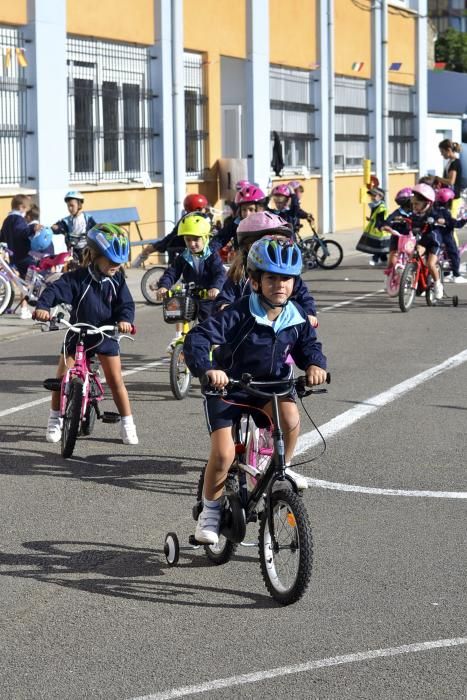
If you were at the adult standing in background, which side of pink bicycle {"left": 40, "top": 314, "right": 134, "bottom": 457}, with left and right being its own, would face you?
back

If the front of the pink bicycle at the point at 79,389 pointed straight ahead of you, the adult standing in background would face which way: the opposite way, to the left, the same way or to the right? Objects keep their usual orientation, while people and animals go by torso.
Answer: to the right

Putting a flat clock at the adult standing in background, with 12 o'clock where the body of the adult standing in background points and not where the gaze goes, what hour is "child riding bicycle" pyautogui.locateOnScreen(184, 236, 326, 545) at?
The child riding bicycle is roughly at 9 o'clock from the adult standing in background.

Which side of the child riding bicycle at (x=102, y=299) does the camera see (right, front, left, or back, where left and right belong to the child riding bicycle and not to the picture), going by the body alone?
front

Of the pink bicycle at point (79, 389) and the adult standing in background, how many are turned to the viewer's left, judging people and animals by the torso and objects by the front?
1

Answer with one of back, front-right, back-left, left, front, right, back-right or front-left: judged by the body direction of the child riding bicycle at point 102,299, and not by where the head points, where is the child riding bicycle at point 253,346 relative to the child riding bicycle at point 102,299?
front

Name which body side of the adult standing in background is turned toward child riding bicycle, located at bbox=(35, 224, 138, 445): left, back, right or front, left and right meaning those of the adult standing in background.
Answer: left

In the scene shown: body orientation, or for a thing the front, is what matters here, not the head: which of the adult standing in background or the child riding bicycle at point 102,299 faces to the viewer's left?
the adult standing in background

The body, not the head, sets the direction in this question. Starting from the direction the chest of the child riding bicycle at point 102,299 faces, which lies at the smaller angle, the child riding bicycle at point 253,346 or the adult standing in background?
the child riding bicycle

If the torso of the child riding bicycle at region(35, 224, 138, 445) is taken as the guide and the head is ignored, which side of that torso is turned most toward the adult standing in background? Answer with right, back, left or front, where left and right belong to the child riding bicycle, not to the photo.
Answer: back

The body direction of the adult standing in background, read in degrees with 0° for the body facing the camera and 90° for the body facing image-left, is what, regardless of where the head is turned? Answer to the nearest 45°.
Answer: approximately 90°

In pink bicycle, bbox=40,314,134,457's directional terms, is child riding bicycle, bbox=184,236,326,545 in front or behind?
in front

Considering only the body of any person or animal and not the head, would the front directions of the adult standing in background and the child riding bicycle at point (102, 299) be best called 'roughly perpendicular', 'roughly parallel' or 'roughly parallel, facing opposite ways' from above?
roughly perpendicular
